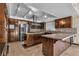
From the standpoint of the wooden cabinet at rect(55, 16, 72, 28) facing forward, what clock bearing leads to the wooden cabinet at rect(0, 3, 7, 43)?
the wooden cabinet at rect(0, 3, 7, 43) is roughly at 1 o'clock from the wooden cabinet at rect(55, 16, 72, 28).

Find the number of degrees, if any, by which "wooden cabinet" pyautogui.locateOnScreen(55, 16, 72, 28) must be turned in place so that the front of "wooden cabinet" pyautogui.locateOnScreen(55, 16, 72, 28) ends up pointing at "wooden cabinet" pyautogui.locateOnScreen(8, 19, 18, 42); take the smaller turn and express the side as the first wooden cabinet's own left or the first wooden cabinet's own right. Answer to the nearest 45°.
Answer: approximately 45° to the first wooden cabinet's own right

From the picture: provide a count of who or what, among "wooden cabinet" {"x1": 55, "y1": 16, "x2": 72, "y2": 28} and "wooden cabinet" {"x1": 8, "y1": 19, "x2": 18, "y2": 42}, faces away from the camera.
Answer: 0

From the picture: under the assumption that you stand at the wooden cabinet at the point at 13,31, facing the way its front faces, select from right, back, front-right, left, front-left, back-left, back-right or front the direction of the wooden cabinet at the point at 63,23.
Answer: left

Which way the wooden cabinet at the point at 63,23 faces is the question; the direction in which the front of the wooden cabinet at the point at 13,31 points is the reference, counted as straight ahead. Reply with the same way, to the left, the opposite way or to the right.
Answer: to the right
